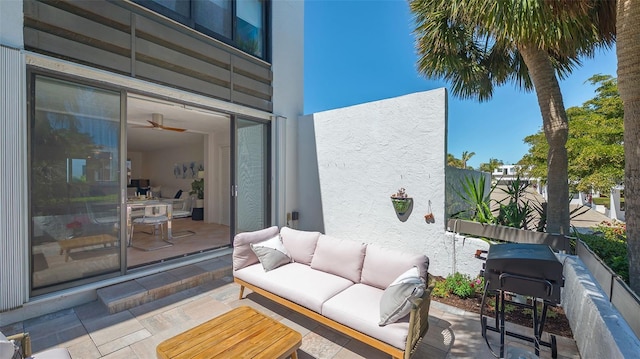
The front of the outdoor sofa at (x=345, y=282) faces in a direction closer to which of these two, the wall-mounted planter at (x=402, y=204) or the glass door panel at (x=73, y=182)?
the glass door panel

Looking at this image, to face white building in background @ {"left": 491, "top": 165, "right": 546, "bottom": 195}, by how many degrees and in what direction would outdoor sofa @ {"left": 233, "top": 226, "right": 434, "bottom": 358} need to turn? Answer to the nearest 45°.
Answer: approximately 180°

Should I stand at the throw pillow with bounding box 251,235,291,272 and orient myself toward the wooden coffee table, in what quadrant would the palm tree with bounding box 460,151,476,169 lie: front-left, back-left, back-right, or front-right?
back-left

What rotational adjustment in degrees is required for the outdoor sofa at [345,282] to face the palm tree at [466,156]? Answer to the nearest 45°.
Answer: approximately 180°

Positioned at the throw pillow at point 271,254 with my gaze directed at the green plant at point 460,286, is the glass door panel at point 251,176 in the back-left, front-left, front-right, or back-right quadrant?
back-left

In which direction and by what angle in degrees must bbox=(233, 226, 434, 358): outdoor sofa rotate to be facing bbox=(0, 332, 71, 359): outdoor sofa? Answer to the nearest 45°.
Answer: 0° — it already faces it

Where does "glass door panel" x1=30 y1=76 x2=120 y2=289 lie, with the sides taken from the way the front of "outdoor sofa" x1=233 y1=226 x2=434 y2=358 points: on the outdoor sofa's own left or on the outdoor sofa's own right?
on the outdoor sofa's own right

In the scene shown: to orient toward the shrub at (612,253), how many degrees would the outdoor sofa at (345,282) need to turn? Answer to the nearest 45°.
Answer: approximately 135° to its left

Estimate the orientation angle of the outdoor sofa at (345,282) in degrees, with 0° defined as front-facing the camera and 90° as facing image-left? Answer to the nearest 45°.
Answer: approximately 45°

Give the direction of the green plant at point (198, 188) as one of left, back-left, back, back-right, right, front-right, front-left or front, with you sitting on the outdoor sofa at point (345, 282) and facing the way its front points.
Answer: right

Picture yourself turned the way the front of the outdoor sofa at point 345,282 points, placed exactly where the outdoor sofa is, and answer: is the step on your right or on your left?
on your right

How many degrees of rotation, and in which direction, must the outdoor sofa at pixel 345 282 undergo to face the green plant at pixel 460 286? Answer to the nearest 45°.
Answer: approximately 180°

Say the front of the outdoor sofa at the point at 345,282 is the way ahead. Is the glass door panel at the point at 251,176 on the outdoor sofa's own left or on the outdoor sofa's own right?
on the outdoor sofa's own right
